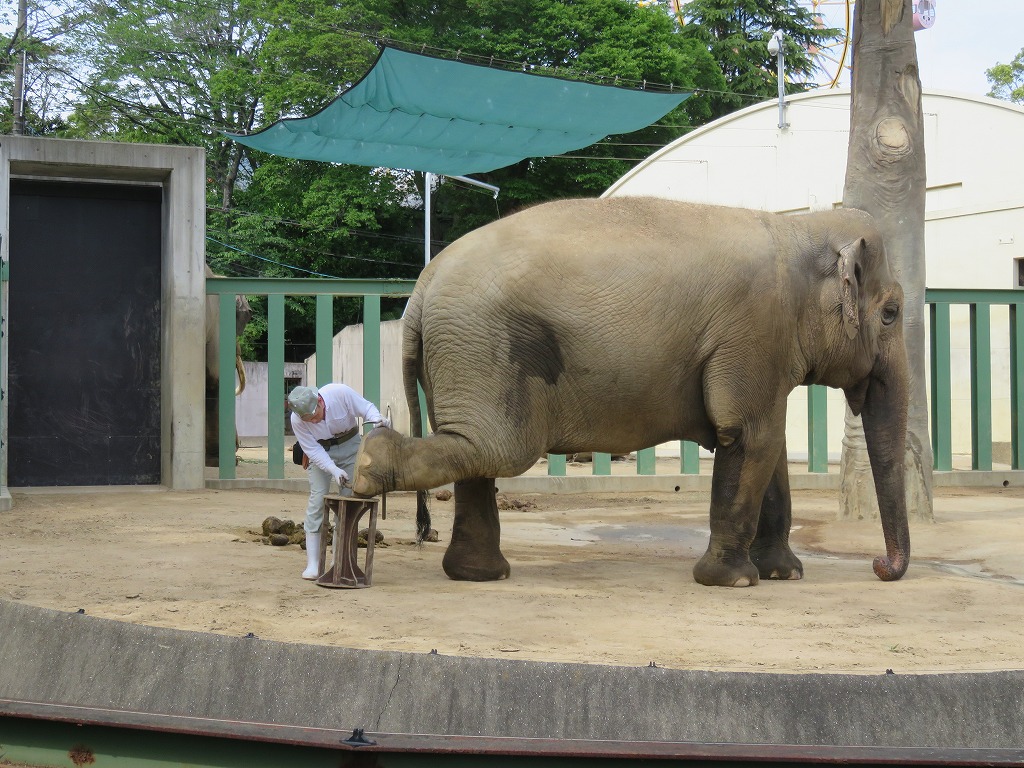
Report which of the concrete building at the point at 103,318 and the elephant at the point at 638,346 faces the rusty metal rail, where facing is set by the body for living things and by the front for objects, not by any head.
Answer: the concrete building

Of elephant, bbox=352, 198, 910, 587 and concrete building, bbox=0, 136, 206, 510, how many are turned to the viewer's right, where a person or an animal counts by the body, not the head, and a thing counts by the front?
1

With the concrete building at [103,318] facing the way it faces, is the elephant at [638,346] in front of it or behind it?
in front

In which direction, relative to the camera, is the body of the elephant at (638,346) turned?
to the viewer's right

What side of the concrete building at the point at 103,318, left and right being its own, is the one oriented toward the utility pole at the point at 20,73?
back

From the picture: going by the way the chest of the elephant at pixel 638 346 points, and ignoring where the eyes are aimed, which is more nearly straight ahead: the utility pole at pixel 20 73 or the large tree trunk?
the large tree trunk

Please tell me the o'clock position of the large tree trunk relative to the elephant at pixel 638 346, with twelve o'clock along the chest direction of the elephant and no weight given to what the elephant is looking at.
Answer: The large tree trunk is roughly at 10 o'clock from the elephant.

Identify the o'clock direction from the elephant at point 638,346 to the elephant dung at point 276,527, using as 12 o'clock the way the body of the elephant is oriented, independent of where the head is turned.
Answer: The elephant dung is roughly at 7 o'clock from the elephant.

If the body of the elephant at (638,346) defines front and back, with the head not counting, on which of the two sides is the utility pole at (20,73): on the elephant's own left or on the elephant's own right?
on the elephant's own left

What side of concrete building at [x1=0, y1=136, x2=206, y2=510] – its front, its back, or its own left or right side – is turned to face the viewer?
front

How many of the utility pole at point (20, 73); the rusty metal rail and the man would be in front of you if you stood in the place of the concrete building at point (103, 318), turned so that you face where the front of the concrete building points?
2

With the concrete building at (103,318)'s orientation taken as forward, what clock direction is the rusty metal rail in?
The rusty metal rail is roughly at 12 o'clock from the concrete building.

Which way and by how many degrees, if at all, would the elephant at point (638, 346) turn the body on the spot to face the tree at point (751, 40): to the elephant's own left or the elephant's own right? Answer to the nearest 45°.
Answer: approximately 90° to the elephant's own left

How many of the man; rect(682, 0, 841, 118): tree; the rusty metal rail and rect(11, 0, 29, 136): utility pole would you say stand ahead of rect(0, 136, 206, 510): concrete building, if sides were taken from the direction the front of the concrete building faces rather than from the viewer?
2
